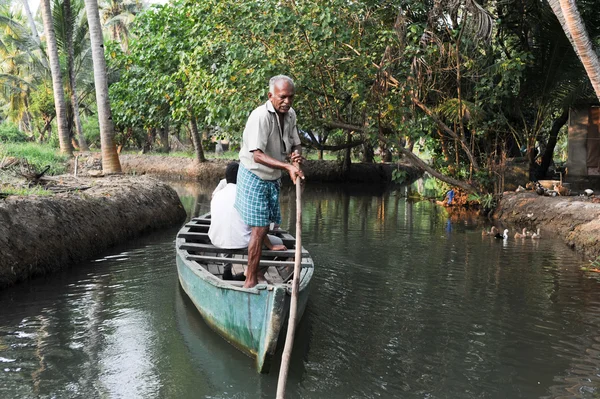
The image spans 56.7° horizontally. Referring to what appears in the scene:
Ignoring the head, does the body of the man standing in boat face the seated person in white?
no

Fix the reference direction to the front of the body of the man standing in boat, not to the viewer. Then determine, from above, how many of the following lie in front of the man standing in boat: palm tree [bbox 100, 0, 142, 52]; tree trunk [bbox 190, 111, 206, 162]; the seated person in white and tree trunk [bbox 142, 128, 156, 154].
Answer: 0

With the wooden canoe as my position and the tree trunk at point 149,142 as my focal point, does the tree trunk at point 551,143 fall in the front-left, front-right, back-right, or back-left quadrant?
front-right

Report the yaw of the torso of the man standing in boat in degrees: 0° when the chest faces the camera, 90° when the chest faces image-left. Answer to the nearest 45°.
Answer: approximately 315°

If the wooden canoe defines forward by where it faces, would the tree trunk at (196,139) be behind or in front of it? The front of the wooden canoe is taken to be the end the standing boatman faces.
behind

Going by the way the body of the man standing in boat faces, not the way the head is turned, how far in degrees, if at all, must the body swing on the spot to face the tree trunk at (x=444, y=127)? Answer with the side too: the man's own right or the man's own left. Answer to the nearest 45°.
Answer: approximately 90° to the man's own left

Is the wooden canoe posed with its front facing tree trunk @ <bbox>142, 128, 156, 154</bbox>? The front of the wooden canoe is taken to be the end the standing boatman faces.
no

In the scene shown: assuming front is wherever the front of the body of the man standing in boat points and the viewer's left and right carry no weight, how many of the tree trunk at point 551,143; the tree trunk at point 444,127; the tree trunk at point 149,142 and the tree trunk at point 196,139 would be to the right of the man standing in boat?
0

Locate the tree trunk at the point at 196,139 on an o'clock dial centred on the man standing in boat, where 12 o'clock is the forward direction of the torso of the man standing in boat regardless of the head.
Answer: The tree trunk is roughly at 7 o'clock from the man standing in boat.

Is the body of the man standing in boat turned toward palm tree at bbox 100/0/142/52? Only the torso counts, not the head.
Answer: no

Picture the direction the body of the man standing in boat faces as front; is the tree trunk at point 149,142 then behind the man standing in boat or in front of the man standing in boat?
behind

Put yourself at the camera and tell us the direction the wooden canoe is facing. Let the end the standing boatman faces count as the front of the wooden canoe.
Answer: facing the viewer and to the right of the viewer

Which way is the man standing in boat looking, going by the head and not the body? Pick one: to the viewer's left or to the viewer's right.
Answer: to the viewer's right

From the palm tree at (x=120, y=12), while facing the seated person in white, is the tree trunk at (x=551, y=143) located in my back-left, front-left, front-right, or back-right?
front-left

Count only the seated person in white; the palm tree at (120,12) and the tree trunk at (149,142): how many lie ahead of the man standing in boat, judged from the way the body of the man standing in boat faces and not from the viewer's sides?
0
